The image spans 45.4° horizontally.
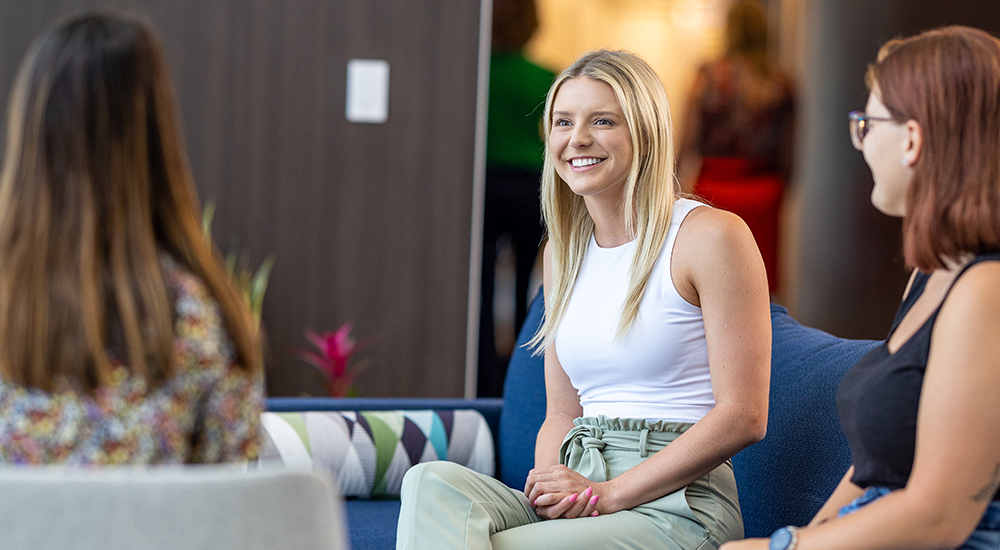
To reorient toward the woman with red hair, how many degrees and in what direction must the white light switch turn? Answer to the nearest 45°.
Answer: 0° — it already faces them

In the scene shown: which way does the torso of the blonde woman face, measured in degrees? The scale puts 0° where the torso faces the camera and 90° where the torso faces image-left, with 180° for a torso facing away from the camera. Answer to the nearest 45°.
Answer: approximately 45°

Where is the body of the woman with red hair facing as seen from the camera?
to the viewer's left

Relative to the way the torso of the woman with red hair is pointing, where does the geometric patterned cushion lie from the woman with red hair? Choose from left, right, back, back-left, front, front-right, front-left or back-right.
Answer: front-right

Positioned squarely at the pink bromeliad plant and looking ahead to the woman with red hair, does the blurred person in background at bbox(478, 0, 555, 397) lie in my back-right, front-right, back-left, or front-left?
back-left

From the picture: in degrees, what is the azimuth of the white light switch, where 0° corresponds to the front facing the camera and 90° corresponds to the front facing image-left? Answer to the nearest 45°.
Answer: approximately 0°

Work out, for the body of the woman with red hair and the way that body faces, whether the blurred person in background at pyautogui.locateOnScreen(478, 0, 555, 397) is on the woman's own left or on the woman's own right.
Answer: on the woman's own right

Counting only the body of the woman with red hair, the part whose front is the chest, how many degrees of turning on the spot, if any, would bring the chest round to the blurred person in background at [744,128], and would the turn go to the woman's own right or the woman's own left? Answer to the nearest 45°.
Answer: approximately 90° to the woman's own right
